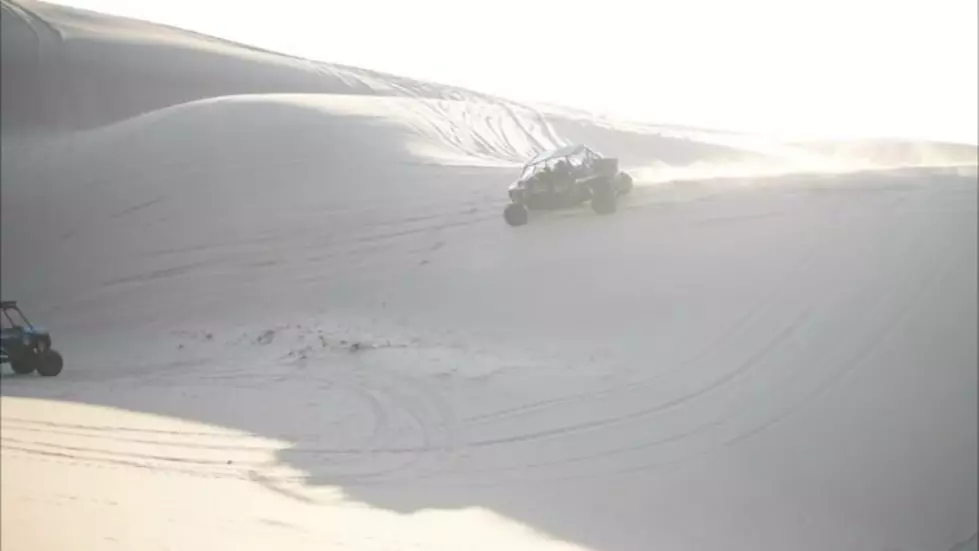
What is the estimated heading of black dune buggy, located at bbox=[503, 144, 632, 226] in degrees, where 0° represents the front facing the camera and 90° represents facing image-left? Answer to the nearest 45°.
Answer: approximately 90°

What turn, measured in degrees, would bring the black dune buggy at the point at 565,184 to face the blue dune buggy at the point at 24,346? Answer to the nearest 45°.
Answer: approximately 45° to its left
